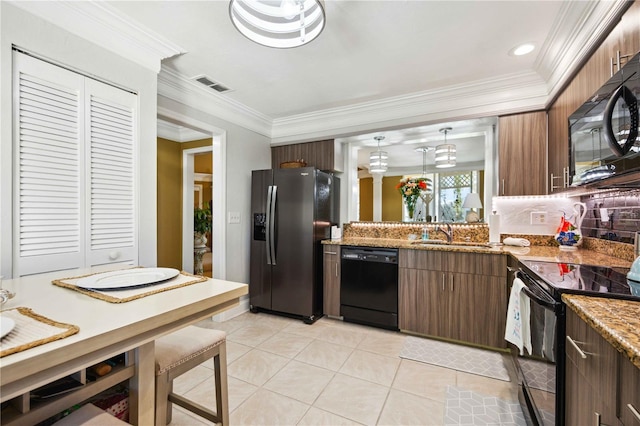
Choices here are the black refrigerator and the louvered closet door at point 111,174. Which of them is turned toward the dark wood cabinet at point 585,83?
the louvered closet door

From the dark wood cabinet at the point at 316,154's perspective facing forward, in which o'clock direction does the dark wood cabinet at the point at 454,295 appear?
the dark wood cabinet at the point at 454,295 is roughly at 9 o'clock from the dark wood cabinet at the point at 316,154.

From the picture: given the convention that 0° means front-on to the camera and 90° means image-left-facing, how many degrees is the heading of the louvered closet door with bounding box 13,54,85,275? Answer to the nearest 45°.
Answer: approximately 315°

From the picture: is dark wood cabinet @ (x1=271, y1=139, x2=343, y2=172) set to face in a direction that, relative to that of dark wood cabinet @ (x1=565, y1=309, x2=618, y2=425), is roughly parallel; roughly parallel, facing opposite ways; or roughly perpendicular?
roughly perpendicular

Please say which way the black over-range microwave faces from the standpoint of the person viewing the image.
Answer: facing to the left of the viewer

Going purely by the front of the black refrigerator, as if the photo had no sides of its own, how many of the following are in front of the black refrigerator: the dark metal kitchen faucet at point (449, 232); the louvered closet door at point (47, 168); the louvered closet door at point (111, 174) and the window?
2

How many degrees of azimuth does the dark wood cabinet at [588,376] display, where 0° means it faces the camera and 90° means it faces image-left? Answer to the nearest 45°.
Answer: approximately 90°

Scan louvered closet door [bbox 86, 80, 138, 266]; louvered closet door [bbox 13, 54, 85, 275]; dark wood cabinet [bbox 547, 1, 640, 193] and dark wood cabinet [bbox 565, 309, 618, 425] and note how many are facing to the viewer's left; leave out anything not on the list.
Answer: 2

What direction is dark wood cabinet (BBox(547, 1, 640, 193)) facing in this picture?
to the viewer's left

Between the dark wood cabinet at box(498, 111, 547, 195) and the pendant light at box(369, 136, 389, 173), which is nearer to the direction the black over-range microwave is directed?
the pendant light

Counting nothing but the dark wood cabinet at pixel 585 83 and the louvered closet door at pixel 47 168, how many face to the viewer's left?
1
